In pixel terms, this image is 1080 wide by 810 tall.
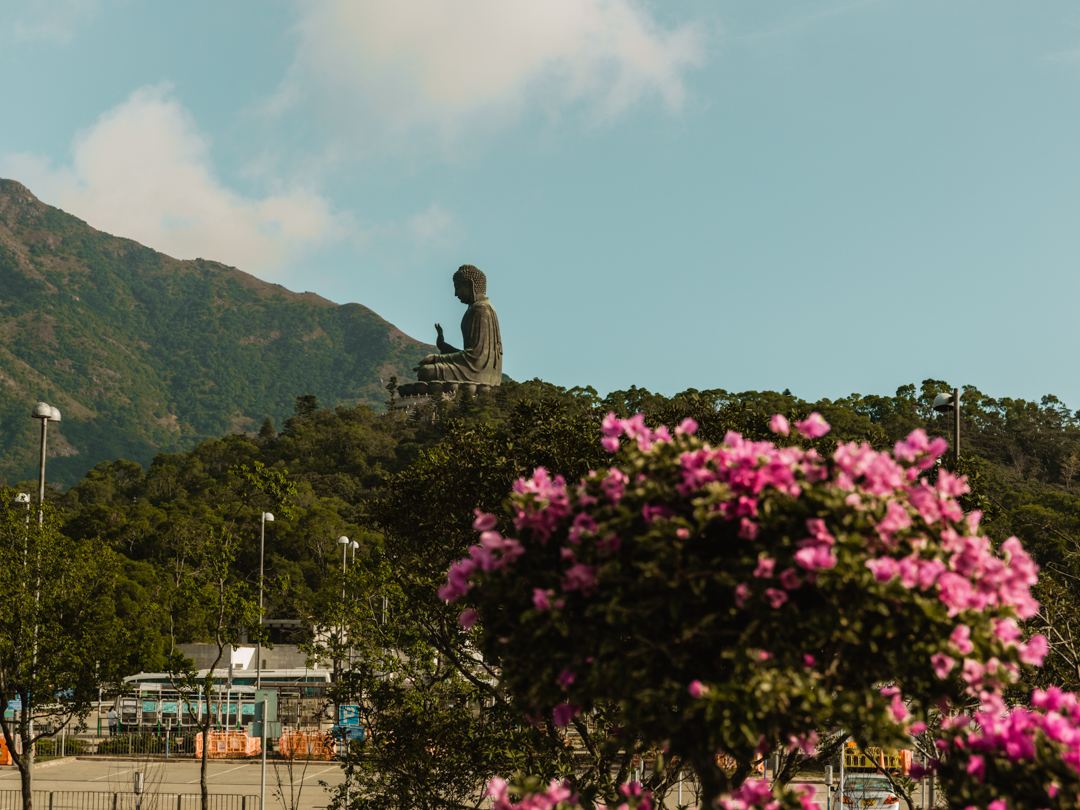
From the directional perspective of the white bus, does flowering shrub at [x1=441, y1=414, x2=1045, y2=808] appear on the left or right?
on its left

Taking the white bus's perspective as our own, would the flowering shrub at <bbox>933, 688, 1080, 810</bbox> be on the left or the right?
on its left

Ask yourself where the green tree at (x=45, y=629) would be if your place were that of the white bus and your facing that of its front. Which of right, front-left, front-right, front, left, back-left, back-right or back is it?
left

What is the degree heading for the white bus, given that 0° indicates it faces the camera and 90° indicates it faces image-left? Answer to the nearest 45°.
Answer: approximately 90°

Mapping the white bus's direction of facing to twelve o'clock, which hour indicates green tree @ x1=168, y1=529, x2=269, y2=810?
The green tree is roughly at 9 o'clock from the white bus.

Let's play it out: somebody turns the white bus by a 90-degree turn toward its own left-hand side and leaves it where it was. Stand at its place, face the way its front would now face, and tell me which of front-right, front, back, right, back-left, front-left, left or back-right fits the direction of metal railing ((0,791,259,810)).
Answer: front

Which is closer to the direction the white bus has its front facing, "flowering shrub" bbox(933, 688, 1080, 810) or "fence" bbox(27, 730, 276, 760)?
the fence
